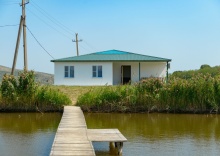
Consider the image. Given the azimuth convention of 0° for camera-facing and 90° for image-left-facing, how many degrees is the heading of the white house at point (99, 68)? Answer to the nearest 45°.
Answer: approximately 0°

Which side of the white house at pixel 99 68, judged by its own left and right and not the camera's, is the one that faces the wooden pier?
front
